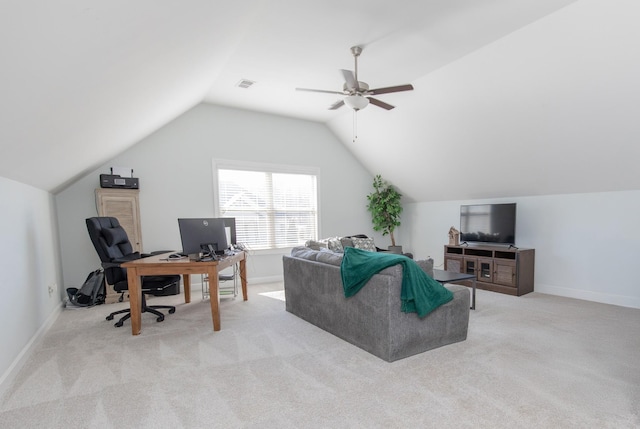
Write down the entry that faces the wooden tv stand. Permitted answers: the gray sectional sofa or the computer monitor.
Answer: the gray sectional sofa

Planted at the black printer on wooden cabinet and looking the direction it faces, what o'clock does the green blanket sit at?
The green blanket is roughly at 11 o'clock from the black printer on wooden cabinet.

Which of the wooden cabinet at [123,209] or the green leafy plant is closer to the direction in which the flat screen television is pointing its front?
the wooden cabinet

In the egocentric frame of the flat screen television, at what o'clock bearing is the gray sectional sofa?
The gray sectional sofa is roughly at 11 o'clock from the flat screen television.

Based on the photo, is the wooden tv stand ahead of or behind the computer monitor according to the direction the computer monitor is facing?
behind

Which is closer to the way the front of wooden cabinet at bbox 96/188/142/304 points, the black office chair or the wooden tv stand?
the black office chair

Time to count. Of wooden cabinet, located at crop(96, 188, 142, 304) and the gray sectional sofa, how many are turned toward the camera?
1

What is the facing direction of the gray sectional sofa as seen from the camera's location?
facing away from the viewer and to the right of the viewer

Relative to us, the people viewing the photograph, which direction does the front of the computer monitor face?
facing away from the viewer and to the left of the viewer

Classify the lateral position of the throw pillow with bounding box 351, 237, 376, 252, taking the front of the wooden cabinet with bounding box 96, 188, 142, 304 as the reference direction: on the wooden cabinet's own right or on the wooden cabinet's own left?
on the wooden cabinet's own left

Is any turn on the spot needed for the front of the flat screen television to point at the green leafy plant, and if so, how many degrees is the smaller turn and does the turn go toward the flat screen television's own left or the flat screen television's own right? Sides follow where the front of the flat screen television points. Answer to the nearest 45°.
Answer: approximately 45° to the flat screen television's own right

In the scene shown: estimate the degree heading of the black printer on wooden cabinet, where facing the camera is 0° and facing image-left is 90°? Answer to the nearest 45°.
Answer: approximately 0°

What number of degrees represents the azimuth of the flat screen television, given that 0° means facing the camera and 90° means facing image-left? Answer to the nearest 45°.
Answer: approximately 45°

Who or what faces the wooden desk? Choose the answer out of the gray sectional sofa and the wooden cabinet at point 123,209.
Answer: the wooden cabinet

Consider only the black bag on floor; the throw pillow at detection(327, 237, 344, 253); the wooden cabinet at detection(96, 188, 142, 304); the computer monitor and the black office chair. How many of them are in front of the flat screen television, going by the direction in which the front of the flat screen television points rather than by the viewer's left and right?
5

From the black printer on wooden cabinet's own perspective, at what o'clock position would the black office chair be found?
The black office chair is roughly at 12 o'clock from the black printer on wooden cabinet.
